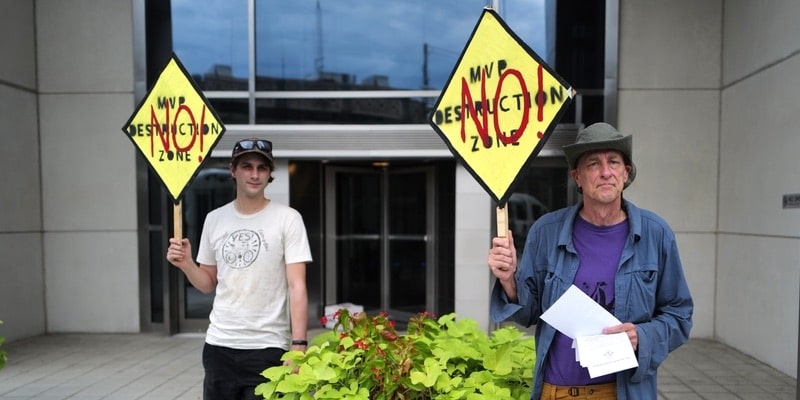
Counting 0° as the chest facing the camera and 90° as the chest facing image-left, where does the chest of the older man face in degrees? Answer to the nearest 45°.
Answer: approximately 0°

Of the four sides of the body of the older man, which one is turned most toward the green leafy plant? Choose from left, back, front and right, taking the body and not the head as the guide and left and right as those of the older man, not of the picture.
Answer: right

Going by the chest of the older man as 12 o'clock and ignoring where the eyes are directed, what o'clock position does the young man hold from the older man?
The young man is roughly at 3 o'clock from the older man.
